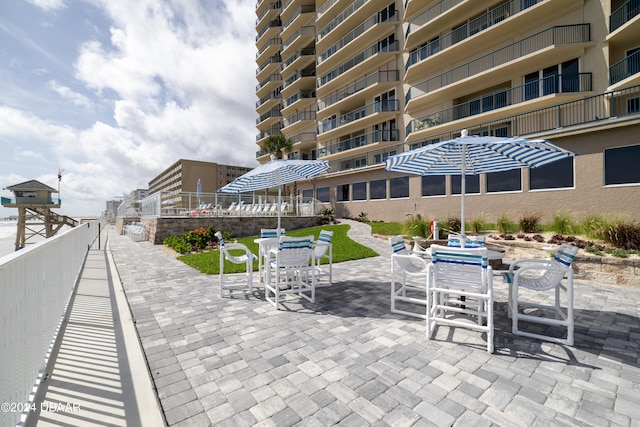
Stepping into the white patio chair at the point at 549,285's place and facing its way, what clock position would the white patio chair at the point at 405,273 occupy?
the white patio chair at the point at 405,273 is roughly at 12 o'clock from the white patio chair at the point at 549,285.

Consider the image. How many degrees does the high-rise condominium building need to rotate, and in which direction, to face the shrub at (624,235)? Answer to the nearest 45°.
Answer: approximately 45° to its left

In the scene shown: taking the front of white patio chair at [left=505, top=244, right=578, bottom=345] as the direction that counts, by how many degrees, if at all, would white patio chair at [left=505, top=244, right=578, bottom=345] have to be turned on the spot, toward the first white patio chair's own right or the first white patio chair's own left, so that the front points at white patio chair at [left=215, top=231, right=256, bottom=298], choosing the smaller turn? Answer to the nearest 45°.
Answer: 0° — it already faces it

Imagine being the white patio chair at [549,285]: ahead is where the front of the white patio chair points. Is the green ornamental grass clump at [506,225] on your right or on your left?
on your right

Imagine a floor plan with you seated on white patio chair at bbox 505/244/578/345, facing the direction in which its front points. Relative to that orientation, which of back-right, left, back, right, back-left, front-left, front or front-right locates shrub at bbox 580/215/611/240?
right

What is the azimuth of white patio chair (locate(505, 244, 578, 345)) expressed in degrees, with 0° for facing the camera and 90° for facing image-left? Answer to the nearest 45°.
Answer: approximately 90°

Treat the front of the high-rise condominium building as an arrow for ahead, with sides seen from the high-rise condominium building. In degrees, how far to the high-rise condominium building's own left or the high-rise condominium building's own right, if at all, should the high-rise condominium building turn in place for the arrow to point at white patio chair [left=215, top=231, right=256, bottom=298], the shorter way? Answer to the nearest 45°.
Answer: approximately 45° to the high-rise condominium building's own left

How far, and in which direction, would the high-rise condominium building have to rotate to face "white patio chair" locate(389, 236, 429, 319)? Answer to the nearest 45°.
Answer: approximately 45° to its left

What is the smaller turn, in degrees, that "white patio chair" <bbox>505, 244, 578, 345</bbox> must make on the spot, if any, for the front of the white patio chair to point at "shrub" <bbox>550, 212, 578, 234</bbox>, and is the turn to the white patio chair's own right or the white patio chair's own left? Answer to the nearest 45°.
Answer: approximately 90° to the white patio chair's own right

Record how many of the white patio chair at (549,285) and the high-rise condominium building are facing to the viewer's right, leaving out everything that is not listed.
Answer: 0

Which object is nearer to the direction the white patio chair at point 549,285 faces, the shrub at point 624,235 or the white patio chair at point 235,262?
the white patio chair

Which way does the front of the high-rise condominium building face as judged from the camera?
facing the viewer and to the left of the viewer

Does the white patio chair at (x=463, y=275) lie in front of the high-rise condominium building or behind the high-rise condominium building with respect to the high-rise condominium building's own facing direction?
in front

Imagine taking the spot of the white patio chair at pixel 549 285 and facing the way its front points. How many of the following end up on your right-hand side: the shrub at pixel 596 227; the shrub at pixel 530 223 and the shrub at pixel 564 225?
3

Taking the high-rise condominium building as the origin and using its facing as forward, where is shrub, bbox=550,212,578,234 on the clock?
The shrub is roughly at 10 o'clock from the high-rise condominium building.

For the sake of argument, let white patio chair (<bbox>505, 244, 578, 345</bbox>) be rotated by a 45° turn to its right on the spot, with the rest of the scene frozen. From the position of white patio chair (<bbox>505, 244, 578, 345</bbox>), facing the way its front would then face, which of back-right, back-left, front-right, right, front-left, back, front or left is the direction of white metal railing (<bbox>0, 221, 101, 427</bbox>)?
left
